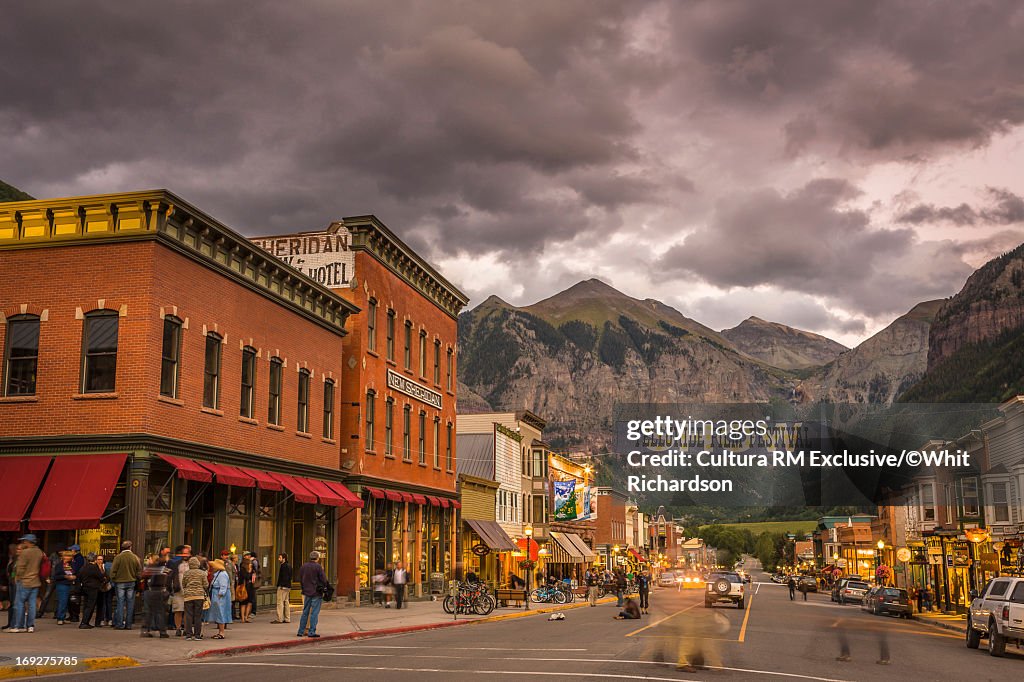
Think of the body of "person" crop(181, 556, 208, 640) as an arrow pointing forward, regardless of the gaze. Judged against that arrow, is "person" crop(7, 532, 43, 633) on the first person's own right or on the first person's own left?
on the first person's own left

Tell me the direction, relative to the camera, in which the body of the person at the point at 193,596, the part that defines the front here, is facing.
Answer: away from the camera

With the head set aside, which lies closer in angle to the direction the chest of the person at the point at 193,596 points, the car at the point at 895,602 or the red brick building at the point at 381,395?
the red brick building

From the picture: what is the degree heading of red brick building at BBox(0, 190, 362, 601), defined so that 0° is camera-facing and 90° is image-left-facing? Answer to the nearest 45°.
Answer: approximately 315°
